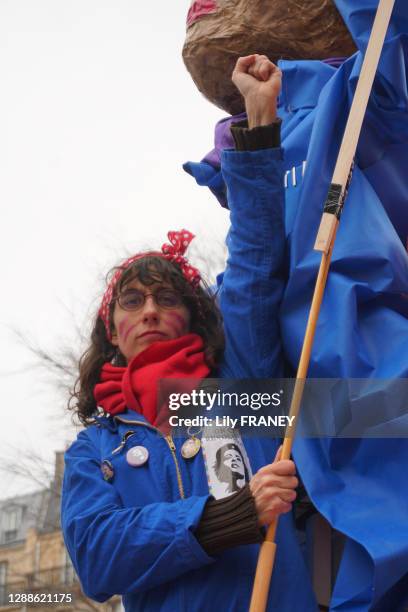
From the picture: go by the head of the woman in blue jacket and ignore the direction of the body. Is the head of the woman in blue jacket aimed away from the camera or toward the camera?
toward the camera

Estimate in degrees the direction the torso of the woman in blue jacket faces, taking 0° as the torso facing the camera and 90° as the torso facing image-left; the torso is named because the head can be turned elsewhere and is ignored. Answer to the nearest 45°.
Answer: approximately 0°
